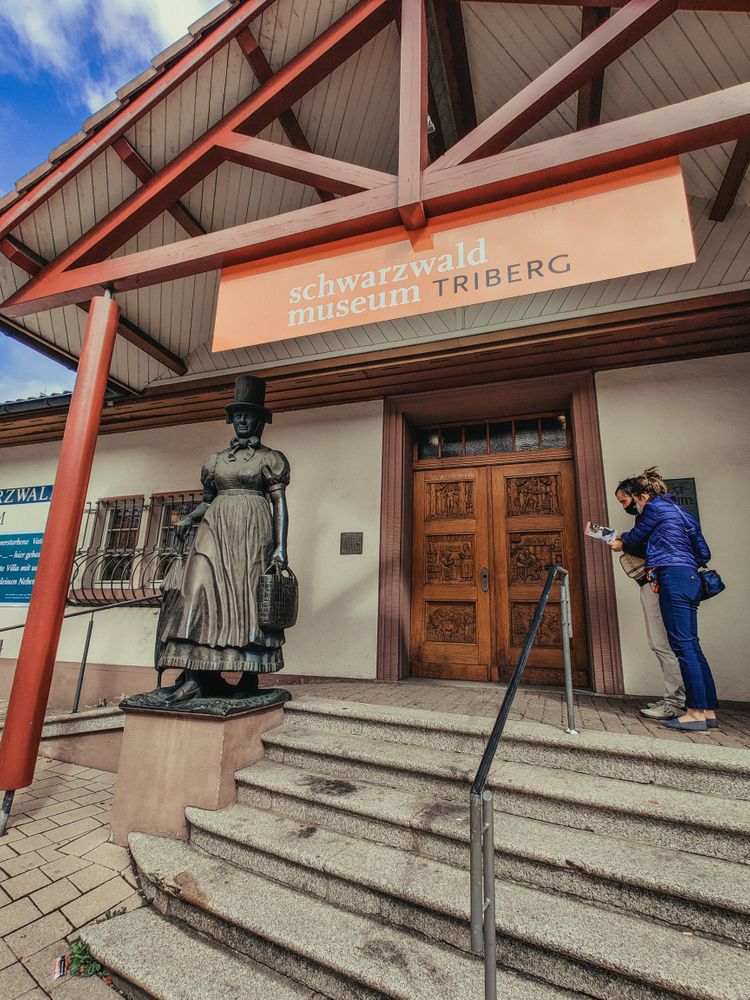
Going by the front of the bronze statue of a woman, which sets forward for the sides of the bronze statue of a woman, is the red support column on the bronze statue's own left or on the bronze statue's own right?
on the bronze statue's own right

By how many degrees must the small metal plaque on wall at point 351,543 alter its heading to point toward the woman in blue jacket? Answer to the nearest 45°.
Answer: approximately 45° to its left

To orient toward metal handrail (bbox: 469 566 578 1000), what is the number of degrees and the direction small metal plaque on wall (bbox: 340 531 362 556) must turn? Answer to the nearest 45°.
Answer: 0° — it already faces it

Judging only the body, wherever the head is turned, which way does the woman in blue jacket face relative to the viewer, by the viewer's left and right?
facing to the left of the viewer

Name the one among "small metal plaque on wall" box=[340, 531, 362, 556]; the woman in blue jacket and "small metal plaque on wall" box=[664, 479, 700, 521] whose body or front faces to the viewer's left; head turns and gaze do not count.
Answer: the woman in blue jacket

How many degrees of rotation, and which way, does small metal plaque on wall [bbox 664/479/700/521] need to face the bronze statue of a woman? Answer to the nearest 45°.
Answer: approximately 45° to its right

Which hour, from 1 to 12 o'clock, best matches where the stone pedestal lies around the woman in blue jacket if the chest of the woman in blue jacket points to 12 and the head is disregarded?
The stone pedestal is roughly at 11 o'clock from the woman in blue jacket.
